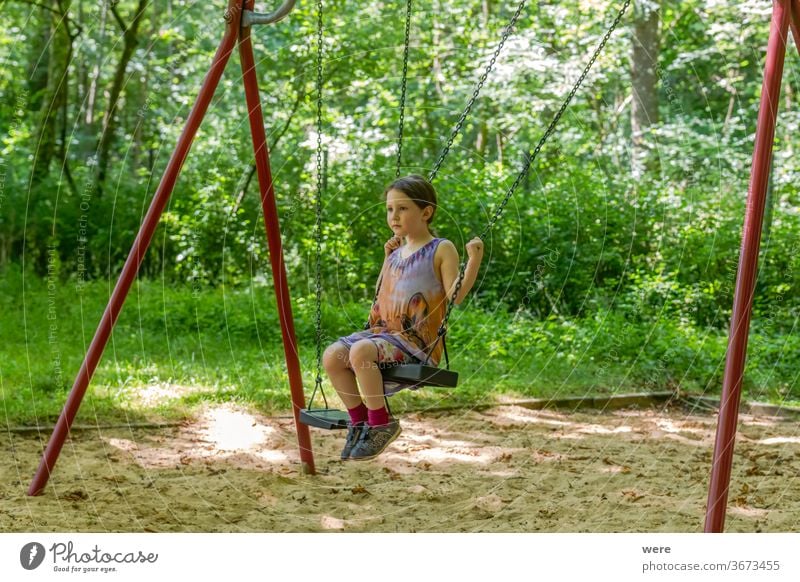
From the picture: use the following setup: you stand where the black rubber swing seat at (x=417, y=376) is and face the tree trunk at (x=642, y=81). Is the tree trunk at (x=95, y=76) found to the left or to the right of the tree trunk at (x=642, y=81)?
left

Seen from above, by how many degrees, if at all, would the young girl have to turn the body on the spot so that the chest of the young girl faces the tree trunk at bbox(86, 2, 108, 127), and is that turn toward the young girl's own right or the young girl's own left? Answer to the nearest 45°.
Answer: approximately 135° to the young girl's own right

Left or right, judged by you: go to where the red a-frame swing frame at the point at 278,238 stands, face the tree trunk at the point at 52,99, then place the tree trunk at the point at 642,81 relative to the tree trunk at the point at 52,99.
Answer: right

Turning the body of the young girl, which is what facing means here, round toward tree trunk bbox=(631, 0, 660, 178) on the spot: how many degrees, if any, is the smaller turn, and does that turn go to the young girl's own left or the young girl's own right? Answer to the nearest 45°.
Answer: approximately 135° to the young girl's own right

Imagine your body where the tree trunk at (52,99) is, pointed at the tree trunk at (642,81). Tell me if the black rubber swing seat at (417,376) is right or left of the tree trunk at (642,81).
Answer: right

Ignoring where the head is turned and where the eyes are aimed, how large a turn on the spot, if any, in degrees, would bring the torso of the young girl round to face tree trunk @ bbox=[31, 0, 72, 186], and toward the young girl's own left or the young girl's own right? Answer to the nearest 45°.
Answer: approximately 90° to the young girl's own right

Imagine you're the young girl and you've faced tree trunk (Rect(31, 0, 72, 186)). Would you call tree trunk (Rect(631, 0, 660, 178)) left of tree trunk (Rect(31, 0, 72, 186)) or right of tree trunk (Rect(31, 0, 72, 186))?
right

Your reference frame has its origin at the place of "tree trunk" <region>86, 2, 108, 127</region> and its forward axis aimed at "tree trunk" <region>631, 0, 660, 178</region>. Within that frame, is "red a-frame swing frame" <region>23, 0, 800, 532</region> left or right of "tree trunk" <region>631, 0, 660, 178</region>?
right

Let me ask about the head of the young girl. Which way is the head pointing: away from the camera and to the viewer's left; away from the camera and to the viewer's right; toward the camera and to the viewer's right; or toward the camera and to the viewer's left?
toward the camera and to the viewer's left

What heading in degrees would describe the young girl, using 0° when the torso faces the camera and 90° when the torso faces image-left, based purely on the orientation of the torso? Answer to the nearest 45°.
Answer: approximately 45°
